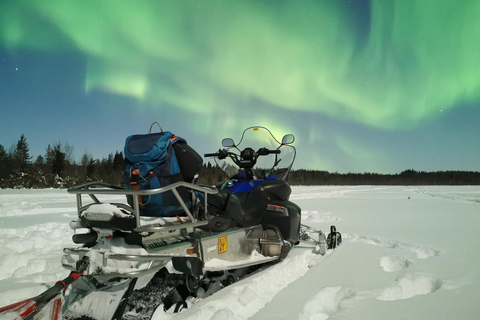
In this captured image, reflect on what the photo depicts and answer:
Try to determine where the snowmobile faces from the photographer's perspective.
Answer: facing away from the viewer and to the right of the viewer
